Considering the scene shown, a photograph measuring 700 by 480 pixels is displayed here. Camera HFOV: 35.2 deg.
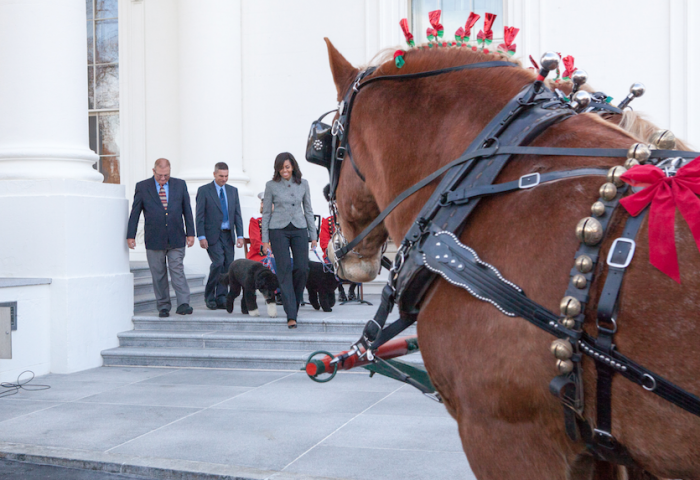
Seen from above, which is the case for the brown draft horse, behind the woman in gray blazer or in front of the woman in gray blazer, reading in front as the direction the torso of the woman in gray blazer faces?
in front

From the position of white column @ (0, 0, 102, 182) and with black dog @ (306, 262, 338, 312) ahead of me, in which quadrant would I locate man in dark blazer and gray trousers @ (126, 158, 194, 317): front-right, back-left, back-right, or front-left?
front-left

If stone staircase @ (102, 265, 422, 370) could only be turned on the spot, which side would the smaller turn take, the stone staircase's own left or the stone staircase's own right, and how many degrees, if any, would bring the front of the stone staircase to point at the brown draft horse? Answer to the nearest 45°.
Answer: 0° — it already faces it

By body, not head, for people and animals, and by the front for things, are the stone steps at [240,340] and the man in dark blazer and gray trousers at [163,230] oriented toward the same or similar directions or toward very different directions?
same or similar directions

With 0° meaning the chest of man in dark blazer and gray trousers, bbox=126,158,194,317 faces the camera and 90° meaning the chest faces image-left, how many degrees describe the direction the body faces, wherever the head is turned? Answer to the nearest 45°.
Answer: approximately 0°

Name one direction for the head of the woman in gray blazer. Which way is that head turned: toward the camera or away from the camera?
toward the camera

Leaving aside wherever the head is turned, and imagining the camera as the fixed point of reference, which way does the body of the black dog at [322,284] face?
toward the camera

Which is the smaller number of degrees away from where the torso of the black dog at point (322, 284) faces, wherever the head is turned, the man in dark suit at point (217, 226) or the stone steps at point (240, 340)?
the stone steps

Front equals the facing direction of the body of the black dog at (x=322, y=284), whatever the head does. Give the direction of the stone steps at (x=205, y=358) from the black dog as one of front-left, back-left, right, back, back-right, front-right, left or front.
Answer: front-right

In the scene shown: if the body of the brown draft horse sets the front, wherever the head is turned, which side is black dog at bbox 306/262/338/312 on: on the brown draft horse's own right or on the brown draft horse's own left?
on the brown draft horse's own right

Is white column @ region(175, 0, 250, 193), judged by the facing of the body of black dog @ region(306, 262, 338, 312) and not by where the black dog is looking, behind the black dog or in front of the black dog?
behind

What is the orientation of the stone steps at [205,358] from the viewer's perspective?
toward the camera

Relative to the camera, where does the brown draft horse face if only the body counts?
to the viewer's left

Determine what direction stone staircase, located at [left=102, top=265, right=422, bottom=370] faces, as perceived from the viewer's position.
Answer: facing the viewer
